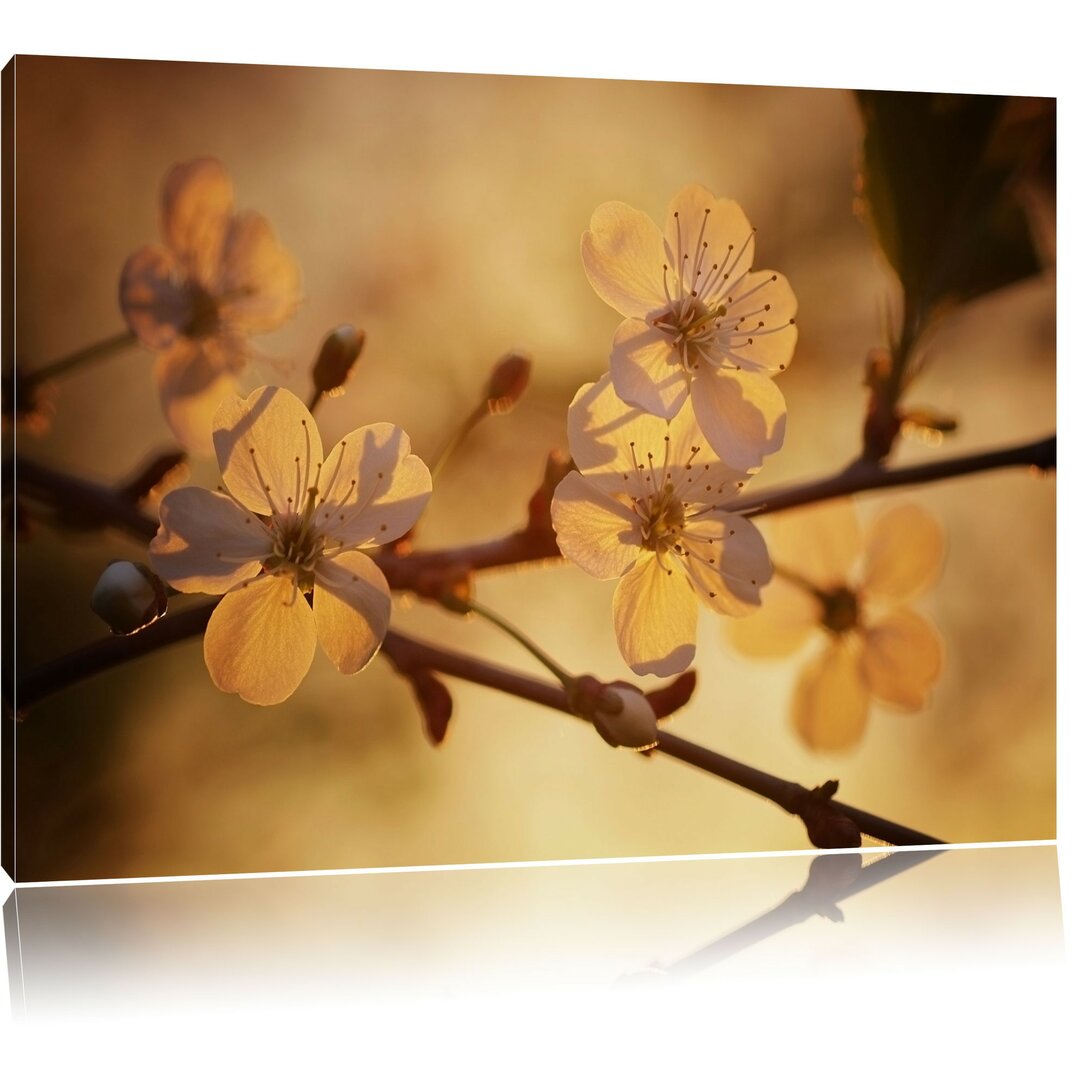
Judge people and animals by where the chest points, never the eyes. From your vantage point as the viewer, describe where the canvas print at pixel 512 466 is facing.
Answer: facing the viewer and to the right of the viewer
